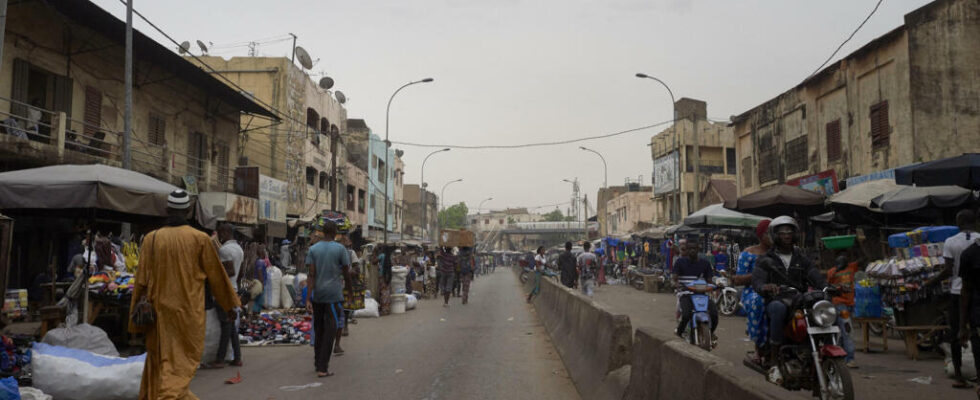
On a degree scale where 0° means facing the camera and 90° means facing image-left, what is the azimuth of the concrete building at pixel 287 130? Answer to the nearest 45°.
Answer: approximately 315°

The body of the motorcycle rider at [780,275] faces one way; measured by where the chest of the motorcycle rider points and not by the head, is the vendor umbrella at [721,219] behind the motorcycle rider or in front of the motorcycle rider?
behind

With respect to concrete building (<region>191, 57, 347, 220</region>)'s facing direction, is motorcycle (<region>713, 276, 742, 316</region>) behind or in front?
in front

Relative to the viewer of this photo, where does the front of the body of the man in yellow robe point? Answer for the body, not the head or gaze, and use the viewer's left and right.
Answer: facing away from the viewer

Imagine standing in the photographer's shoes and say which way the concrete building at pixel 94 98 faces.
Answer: facing the viewer and to the right of the viewer

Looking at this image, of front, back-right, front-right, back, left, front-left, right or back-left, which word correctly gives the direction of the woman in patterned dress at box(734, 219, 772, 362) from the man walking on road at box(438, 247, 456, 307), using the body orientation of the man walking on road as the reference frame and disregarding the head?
back

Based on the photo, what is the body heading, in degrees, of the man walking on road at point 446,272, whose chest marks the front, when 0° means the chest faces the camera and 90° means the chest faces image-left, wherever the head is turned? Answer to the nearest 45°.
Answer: approximately 180°

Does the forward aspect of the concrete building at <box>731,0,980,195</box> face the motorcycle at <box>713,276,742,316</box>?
no

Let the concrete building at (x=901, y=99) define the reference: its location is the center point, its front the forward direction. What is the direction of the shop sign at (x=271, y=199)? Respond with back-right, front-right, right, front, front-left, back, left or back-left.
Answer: front-right

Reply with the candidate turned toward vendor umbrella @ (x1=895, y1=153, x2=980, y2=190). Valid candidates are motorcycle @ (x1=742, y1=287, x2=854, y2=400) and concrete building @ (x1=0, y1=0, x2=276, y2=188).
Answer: the concrete building

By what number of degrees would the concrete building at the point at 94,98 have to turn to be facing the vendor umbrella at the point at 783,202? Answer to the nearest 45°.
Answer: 0° — it already faces it

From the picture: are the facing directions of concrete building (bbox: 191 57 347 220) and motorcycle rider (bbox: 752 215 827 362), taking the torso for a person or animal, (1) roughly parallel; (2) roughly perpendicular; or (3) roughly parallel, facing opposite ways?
roughly perpendicular

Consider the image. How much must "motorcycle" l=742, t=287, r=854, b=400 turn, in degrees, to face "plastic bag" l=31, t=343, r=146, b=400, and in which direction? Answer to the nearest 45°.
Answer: approximately 135° to its right

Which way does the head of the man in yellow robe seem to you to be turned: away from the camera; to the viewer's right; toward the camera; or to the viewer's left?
away from the camera
